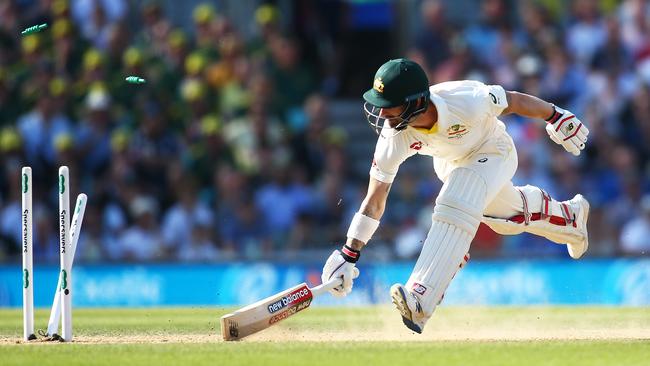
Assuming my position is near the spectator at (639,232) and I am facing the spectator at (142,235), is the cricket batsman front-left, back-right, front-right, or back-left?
front-left

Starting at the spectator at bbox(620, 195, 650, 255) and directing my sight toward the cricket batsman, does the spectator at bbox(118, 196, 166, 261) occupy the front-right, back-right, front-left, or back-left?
front-right

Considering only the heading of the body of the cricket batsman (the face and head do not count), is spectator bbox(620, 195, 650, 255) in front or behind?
behind

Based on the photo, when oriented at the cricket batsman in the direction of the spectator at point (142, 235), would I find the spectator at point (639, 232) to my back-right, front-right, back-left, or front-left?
front-right

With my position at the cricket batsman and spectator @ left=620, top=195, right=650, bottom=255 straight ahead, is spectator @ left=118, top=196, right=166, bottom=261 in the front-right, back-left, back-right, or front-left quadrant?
front-left

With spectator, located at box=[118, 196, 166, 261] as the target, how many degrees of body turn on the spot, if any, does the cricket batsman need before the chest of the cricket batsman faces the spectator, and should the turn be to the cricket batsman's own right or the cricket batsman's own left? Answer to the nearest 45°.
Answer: approximately 90° to the cricket batsman's own right

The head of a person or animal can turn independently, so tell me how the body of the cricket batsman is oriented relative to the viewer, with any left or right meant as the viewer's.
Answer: facing the viewer and to the left of the viewer
